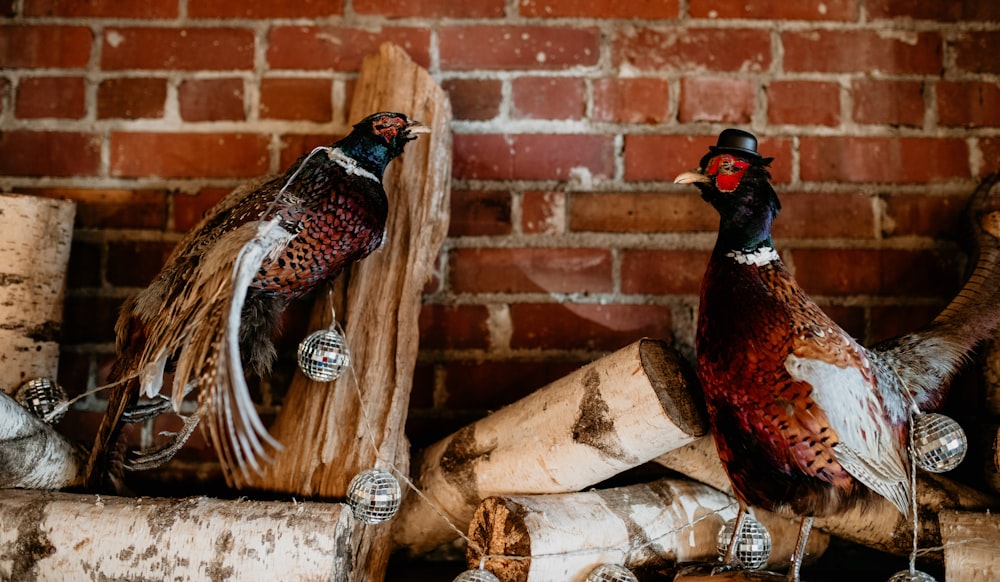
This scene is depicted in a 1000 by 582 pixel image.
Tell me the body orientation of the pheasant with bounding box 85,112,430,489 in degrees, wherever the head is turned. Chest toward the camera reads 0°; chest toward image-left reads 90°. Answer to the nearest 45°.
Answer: approximately 270°
